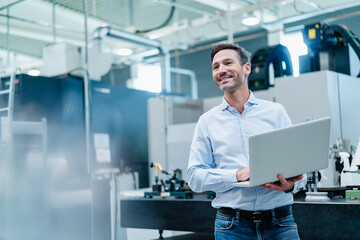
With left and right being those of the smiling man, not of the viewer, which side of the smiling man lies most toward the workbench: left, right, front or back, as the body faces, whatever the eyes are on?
back

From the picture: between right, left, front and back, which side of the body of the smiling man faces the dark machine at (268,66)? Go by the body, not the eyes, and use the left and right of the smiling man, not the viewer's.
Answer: back

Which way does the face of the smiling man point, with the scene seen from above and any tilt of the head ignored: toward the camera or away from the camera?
toward the camera

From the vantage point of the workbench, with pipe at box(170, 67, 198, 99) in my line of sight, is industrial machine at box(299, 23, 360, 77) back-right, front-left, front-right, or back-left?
front-right

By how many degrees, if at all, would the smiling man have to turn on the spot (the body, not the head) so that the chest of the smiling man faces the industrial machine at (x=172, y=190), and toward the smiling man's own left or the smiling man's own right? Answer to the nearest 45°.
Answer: approximately 180°

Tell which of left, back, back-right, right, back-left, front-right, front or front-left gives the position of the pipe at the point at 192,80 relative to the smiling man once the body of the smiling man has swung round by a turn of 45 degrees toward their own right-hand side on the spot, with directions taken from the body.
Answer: back-right

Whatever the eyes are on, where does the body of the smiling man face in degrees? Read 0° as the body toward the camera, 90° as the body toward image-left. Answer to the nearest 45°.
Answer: approximately 0°

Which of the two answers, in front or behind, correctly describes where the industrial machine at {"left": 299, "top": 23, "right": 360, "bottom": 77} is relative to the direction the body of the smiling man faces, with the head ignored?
behind

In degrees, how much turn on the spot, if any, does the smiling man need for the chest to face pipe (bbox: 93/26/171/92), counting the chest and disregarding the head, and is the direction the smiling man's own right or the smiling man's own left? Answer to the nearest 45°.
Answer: approximately 180°
